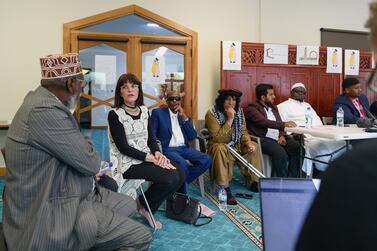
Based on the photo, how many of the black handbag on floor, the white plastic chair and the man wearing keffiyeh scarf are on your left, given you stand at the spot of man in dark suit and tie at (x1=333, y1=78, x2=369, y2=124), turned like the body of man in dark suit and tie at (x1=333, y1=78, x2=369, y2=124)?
0

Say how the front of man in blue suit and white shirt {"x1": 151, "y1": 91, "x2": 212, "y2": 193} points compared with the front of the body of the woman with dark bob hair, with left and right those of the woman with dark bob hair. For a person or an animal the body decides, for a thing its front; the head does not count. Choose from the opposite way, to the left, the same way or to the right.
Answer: the same way

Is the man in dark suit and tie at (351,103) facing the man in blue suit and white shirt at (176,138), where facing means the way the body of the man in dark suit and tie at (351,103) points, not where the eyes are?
no

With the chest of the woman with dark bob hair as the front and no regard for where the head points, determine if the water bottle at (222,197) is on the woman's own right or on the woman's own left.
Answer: on the woman's own left

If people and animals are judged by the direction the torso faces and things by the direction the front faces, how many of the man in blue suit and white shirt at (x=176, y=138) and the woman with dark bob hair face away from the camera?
0

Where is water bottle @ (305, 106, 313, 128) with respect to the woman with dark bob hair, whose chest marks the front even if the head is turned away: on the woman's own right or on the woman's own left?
on the woman's own left

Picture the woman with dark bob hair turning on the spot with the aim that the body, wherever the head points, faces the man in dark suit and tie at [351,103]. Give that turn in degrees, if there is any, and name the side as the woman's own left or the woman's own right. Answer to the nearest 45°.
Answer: approximately 90° to the woman's own left

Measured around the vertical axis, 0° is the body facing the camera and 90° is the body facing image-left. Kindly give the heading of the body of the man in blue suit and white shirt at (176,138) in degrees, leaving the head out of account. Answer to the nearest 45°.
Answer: approximately 315°
